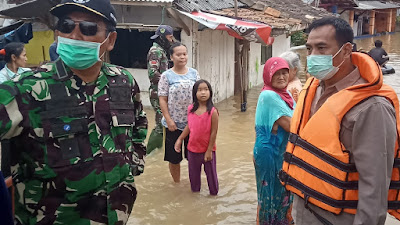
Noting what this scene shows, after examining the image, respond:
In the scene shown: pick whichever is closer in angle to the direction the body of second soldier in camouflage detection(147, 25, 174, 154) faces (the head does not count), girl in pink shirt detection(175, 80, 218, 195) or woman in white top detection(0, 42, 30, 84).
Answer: the girl in pink shirt

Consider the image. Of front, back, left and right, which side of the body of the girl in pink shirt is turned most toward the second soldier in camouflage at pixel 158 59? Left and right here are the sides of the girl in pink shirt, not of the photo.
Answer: back

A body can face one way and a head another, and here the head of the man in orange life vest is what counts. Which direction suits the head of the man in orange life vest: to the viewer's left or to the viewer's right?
to the viewer's left

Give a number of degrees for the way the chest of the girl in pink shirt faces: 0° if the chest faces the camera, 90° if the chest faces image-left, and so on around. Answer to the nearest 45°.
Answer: approximately 0°

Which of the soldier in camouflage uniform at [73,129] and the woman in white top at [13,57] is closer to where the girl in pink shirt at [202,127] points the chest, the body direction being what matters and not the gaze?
the soldier in camouflage uniform

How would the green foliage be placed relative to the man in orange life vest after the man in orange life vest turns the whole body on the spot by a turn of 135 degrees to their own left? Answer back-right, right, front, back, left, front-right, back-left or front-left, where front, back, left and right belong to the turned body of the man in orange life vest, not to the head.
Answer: left

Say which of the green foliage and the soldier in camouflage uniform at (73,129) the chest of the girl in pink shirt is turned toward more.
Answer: the soldier in camouflage uniform
